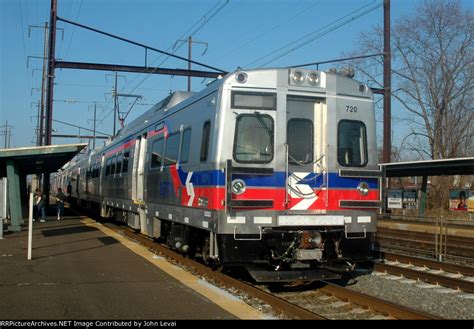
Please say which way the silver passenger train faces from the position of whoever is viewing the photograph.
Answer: facing the viewer and to the right of the viewer

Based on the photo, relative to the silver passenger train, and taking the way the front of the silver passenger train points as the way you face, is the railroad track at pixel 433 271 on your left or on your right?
on your left

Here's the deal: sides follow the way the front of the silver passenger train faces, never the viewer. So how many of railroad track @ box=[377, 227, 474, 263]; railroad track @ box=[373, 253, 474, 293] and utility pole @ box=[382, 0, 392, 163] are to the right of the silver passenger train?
0

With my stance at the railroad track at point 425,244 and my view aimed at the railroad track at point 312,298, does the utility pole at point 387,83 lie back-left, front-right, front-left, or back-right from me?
back-right

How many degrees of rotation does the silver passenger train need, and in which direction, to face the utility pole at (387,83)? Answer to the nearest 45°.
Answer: approximately 90° to its left

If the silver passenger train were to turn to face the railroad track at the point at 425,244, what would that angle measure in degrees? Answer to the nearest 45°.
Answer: approximately 90° to its left
